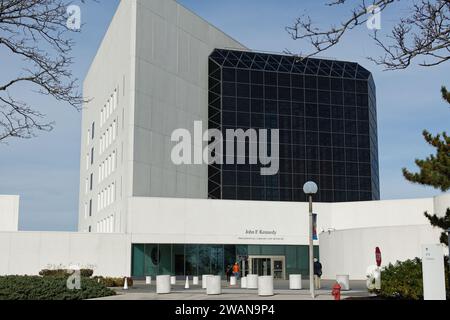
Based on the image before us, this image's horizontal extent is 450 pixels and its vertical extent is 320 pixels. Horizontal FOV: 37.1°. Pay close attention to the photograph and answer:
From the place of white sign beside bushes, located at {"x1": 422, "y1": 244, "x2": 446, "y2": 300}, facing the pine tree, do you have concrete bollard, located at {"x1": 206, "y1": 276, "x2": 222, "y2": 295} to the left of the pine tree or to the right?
left

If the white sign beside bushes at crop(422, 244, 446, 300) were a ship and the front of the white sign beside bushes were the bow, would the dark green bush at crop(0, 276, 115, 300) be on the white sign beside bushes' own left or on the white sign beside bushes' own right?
on the white sign beside bushes' own right

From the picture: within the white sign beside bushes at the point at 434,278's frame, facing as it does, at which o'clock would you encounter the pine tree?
The pine tree is roughly at 6 o'clock from the white sign beside bushes.

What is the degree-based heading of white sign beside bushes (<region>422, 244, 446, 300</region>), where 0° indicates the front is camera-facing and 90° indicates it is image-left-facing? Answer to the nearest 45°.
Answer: approximately 0°

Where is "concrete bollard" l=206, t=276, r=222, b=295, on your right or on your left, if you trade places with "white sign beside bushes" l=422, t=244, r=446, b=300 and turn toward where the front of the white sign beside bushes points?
on your right

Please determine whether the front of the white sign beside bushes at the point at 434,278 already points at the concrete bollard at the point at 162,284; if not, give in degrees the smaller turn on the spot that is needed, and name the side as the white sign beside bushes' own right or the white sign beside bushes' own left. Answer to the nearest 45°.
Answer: approximately 135° to the white sign beside bushes' own right

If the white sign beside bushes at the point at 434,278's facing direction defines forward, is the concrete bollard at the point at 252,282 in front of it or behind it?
behind

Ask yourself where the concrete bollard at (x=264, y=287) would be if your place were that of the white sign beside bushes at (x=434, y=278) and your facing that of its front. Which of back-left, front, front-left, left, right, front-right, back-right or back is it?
back-right

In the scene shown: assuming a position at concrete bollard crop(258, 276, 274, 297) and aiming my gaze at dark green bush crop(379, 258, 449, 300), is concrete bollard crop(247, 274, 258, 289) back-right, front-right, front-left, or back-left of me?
back-left
